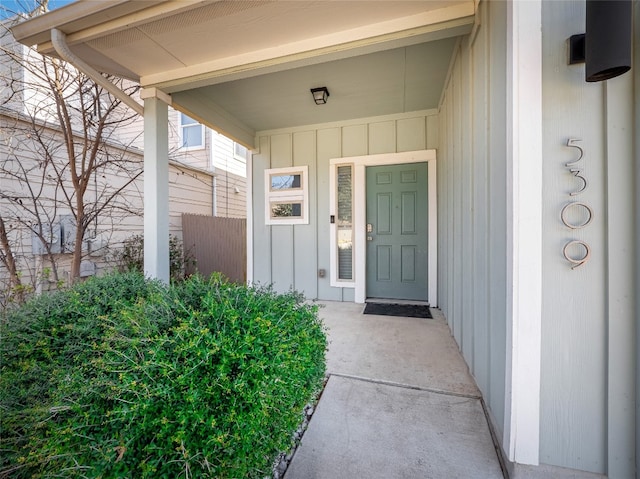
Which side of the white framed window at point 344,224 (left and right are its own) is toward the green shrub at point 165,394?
front

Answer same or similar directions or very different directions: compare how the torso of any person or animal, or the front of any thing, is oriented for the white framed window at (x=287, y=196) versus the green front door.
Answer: same or similar directions

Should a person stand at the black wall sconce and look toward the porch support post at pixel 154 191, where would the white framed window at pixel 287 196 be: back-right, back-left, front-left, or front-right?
front-right

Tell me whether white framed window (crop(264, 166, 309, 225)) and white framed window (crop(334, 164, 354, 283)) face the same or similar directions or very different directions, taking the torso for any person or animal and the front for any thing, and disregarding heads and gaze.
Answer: same or similar directions

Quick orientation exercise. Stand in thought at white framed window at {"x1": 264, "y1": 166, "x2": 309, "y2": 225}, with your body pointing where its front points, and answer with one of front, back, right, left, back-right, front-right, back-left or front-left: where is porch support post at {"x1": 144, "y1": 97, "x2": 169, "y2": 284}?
front-right

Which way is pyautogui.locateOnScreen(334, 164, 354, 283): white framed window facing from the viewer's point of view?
toward the camera

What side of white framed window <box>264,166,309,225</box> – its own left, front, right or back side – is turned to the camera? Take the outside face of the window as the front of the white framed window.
front

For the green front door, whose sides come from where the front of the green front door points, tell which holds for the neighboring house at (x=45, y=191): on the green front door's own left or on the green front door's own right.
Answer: on the green front door's own right

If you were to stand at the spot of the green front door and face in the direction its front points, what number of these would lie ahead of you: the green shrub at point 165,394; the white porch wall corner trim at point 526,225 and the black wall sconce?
3

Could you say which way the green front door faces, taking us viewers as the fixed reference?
facing the viewer

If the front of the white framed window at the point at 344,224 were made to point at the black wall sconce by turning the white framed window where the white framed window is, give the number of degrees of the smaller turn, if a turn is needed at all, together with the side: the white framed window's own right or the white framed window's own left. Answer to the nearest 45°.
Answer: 0° — it already faces it

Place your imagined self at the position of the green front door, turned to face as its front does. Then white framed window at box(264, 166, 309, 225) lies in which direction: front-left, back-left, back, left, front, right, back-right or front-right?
right

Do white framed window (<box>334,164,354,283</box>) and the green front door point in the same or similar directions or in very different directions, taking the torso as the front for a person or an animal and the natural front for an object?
same or similar directions

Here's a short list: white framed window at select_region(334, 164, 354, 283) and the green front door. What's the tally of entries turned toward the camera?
2
